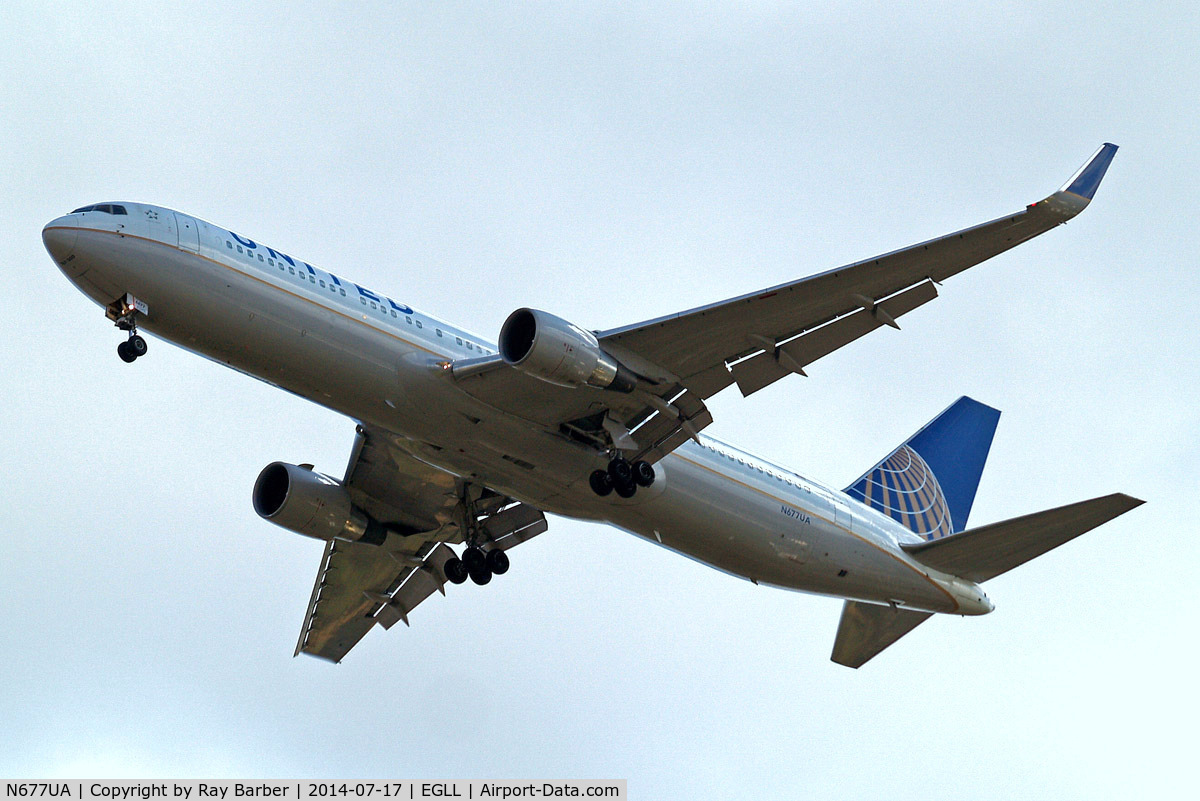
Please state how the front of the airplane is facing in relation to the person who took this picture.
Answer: facing the viewer and to the left of the viewer
